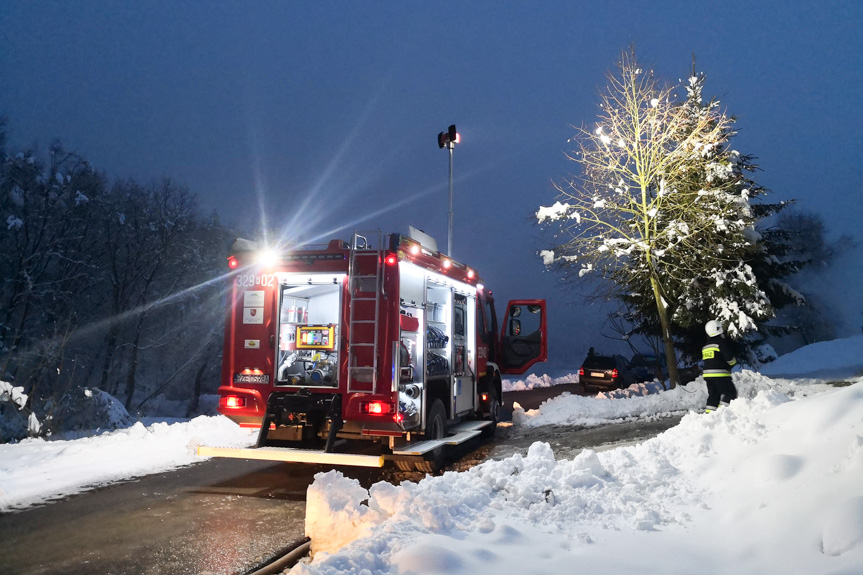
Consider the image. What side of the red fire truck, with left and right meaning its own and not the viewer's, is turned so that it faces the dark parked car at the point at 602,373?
front

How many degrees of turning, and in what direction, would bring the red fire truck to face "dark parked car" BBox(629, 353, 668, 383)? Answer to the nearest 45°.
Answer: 0° — it already faces it

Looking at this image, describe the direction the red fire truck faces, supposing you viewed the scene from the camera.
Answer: facing away from the viewer and to the right of the viewer

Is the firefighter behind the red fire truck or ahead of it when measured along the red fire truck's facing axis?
ahead
